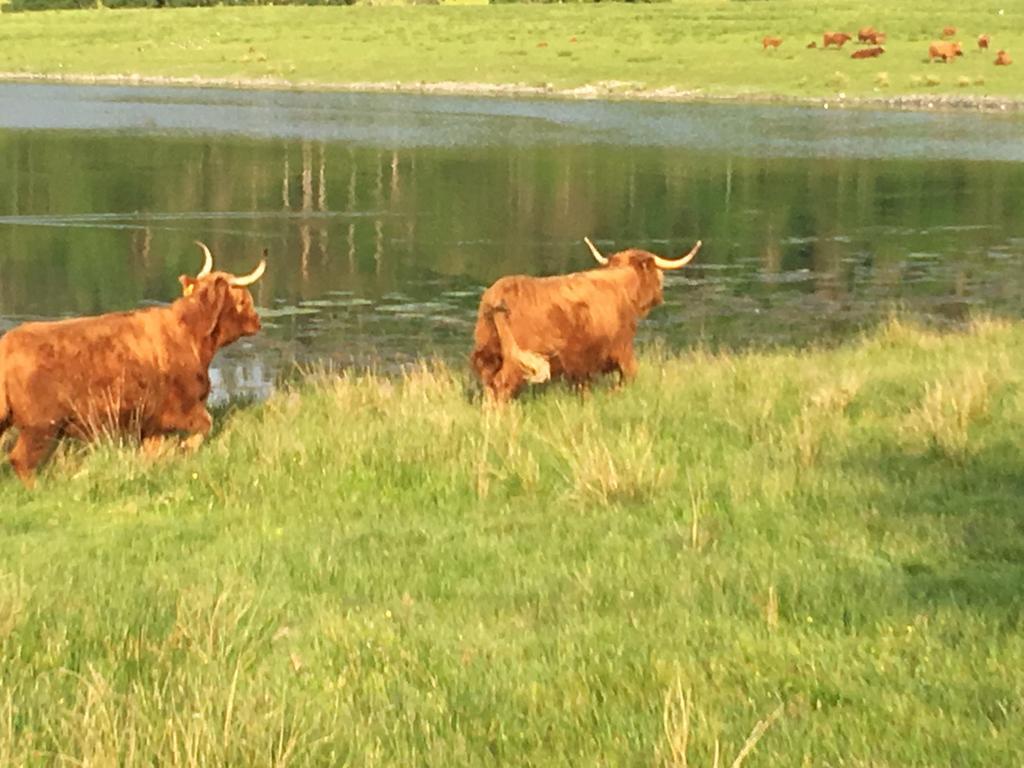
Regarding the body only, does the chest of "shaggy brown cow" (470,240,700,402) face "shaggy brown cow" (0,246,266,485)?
no

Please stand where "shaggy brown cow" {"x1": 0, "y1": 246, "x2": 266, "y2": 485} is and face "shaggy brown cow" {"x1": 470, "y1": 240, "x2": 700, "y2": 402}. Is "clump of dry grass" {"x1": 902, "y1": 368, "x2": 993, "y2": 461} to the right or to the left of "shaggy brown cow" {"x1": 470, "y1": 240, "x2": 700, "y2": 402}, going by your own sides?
right

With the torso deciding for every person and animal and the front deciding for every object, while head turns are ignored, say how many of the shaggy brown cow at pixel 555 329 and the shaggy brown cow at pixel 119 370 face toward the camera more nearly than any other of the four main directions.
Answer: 0

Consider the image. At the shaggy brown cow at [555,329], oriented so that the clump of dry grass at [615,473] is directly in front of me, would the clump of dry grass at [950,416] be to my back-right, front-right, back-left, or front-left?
front-left

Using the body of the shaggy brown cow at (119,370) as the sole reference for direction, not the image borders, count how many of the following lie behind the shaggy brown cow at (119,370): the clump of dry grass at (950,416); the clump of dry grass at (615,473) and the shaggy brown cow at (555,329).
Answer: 0

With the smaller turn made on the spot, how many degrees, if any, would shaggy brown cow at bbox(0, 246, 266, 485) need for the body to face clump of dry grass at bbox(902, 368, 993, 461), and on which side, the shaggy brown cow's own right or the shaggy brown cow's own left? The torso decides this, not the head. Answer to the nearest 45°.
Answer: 0° — it already faces it

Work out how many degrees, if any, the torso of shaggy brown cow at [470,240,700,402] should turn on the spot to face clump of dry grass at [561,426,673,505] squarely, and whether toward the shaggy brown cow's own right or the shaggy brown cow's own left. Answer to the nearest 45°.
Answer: approximately 135° to the shaggy brown cow's own right

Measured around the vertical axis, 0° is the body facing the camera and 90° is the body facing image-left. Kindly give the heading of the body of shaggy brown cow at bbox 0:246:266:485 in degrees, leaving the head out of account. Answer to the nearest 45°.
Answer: approximately 270°

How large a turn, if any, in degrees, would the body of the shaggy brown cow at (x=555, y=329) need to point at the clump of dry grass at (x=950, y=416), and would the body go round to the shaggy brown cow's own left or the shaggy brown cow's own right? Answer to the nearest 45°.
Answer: approximately 90° to the shaggy brown cow's own right

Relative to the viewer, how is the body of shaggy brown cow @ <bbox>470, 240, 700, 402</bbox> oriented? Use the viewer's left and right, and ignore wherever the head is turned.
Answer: facing away from the viewer and to the right of the viewer
